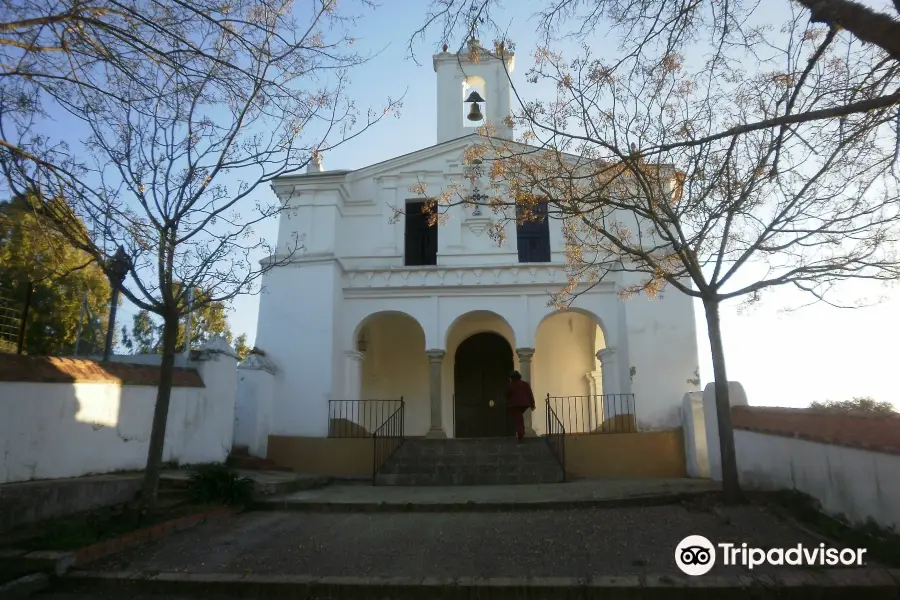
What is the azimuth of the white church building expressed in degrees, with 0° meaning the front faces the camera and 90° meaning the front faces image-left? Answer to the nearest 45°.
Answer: approximately 0°

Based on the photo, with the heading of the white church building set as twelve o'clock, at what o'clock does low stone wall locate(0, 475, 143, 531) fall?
The low stone wall is roughly at 1 o'clock from the white church building.

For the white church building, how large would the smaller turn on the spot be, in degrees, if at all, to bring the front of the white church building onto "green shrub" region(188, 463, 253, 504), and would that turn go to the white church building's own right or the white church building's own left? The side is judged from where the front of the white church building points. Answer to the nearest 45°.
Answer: approximately 45° to the white church building's own right

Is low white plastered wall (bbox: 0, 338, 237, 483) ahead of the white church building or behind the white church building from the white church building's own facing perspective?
ahead
